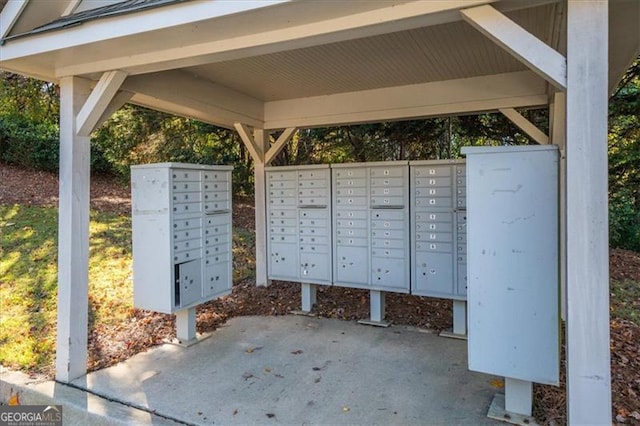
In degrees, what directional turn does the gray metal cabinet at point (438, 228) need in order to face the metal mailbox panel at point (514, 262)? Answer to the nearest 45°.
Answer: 0° — it already faces it

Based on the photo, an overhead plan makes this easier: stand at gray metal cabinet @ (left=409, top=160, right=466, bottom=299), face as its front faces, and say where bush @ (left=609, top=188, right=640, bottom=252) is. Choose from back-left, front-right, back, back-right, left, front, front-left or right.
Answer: back-left

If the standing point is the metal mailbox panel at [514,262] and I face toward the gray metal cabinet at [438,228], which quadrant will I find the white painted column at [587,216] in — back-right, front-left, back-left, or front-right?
back-right

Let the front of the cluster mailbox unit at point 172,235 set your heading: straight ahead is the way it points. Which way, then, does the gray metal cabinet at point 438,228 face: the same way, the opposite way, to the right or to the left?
to the right

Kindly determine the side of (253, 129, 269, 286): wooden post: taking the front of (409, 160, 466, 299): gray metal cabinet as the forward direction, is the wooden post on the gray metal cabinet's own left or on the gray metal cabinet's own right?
on the gray metal cabinet's own right

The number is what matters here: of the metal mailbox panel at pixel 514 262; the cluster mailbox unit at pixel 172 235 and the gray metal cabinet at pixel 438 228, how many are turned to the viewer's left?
1

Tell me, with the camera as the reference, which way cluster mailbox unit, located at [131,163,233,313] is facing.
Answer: facing the viewer and to the right of the viewer

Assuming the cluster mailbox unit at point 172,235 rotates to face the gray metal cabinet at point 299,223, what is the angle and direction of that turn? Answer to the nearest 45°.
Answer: approximately 90° to its left

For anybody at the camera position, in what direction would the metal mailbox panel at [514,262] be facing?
facing to the left of the viewer
